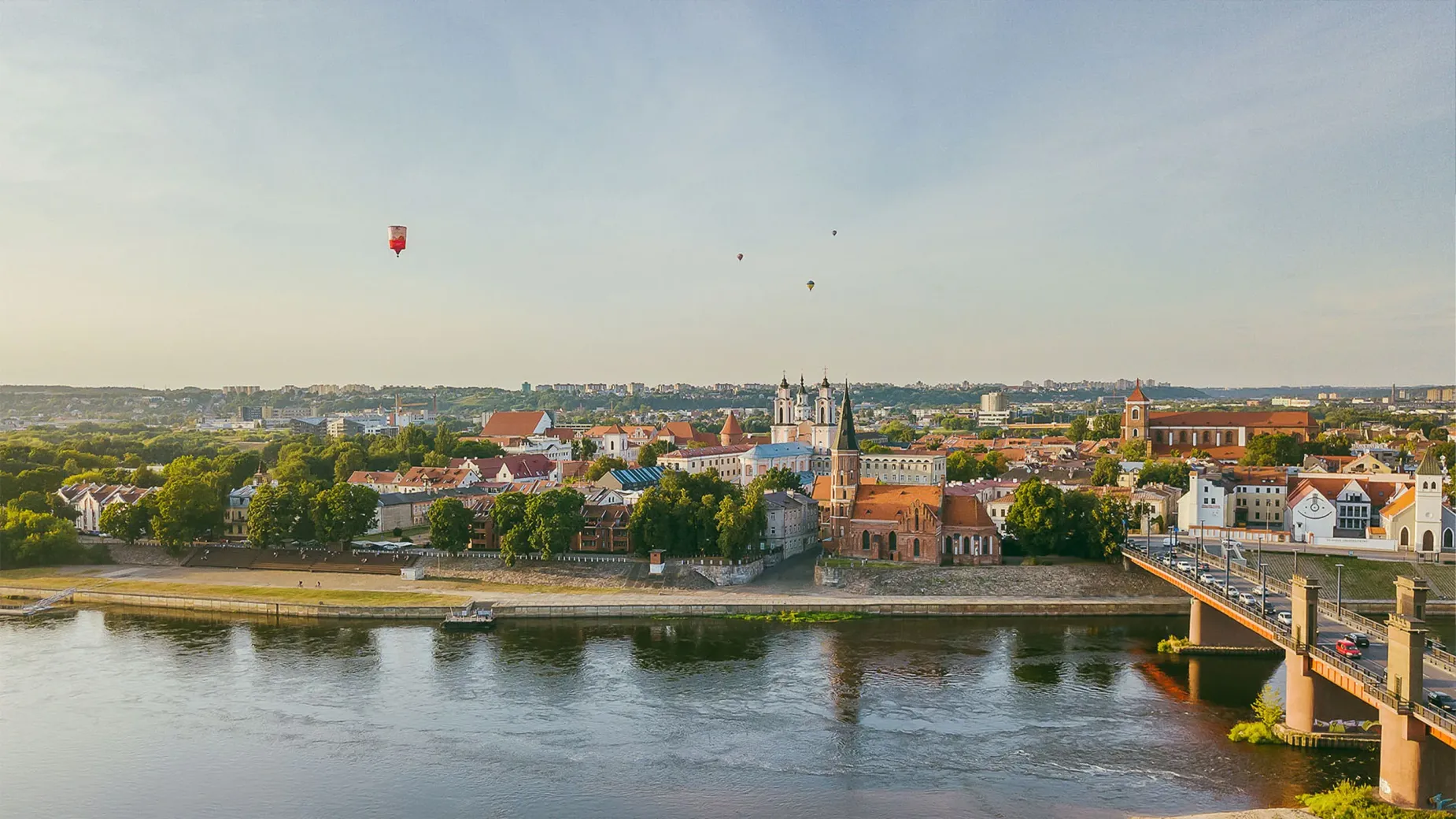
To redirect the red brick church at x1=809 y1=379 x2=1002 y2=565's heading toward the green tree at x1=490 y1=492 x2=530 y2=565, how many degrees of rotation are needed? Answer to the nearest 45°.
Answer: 0° — it already faces it

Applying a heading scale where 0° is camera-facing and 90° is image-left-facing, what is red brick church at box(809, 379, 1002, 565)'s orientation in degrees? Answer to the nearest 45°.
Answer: approximately 90°

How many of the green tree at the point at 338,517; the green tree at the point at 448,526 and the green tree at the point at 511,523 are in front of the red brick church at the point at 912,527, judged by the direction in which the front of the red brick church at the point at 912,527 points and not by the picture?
3

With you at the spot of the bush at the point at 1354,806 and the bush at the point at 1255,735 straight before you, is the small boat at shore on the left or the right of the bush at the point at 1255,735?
left

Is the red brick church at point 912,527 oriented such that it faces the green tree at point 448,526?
yes

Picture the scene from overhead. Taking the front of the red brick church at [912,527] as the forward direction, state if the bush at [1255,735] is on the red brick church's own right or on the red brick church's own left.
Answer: on the red brick church's own left

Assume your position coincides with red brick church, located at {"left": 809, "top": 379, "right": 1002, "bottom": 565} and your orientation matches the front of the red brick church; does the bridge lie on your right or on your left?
on your left

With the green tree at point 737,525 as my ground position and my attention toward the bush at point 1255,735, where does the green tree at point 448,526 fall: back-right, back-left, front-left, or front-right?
back-right

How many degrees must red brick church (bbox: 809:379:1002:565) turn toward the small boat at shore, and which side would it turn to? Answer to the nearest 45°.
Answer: approximately 45° to its left
